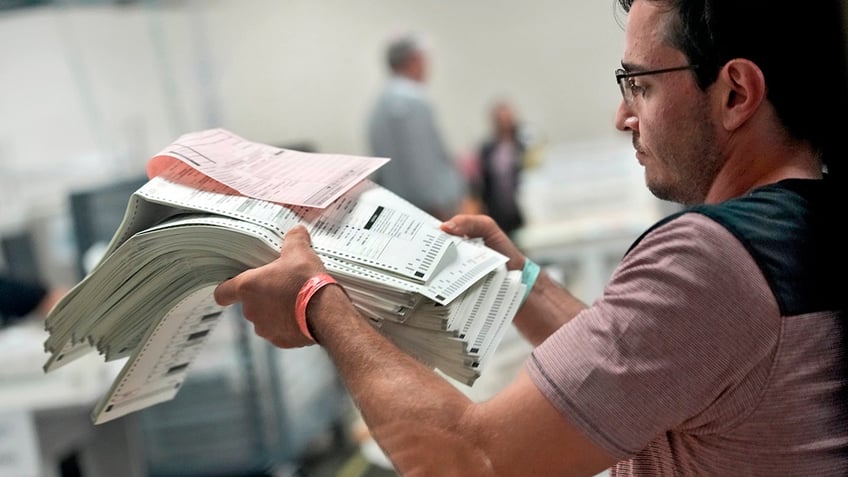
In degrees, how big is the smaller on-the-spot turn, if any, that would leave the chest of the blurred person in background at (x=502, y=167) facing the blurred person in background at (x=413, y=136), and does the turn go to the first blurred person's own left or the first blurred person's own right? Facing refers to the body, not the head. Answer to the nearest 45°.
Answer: approximately 45° to the first blurred person's own right

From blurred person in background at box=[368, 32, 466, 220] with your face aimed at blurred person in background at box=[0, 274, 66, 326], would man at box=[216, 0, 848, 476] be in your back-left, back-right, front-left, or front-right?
front-left

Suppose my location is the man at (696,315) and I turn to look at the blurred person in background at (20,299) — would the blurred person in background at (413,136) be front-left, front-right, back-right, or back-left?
front-right

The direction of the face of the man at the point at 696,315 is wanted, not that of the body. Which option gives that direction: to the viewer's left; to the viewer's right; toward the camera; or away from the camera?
to the viewer's left

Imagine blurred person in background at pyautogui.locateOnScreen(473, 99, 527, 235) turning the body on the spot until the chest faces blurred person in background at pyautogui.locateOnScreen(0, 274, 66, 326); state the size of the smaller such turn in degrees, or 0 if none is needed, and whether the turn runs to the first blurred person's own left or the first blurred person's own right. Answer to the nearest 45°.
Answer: approximately 45° to the first blurred person's own right

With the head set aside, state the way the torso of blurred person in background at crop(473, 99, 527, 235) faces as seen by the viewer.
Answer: toward the camera

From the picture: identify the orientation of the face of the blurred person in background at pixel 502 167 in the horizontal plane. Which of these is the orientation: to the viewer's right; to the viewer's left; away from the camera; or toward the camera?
toward the camera

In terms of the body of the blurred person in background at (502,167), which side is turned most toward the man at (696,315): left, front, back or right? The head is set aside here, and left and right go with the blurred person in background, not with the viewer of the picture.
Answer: front
